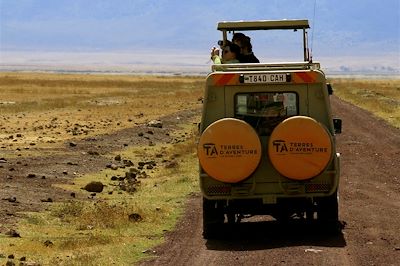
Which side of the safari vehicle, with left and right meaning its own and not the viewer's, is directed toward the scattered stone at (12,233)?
left

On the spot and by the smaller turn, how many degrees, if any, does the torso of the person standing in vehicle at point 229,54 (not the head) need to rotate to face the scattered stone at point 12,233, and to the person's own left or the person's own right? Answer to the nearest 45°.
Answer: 0° — they already face it

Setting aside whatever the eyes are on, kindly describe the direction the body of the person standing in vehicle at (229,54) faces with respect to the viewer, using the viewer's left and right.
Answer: facing to the left of the viewer

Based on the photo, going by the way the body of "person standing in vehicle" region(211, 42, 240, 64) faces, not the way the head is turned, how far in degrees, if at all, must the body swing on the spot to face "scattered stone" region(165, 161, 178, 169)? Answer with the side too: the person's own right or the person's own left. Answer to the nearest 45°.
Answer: approximately 90° to the person's own right

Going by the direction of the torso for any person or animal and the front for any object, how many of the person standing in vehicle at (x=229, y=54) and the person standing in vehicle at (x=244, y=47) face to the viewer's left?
2

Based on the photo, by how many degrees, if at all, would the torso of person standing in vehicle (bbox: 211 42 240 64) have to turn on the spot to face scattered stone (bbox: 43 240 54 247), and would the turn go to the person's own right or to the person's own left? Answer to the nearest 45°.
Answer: approximately 45° to the person's own left

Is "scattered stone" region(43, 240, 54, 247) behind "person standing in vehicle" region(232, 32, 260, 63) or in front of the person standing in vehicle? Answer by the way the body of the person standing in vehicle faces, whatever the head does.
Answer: in front

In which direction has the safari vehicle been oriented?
away from the camera

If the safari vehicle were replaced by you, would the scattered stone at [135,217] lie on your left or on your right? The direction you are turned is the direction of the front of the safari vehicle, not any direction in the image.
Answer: on your left

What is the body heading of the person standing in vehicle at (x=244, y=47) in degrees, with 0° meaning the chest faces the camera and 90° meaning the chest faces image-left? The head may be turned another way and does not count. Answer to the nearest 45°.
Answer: approximately 90°
